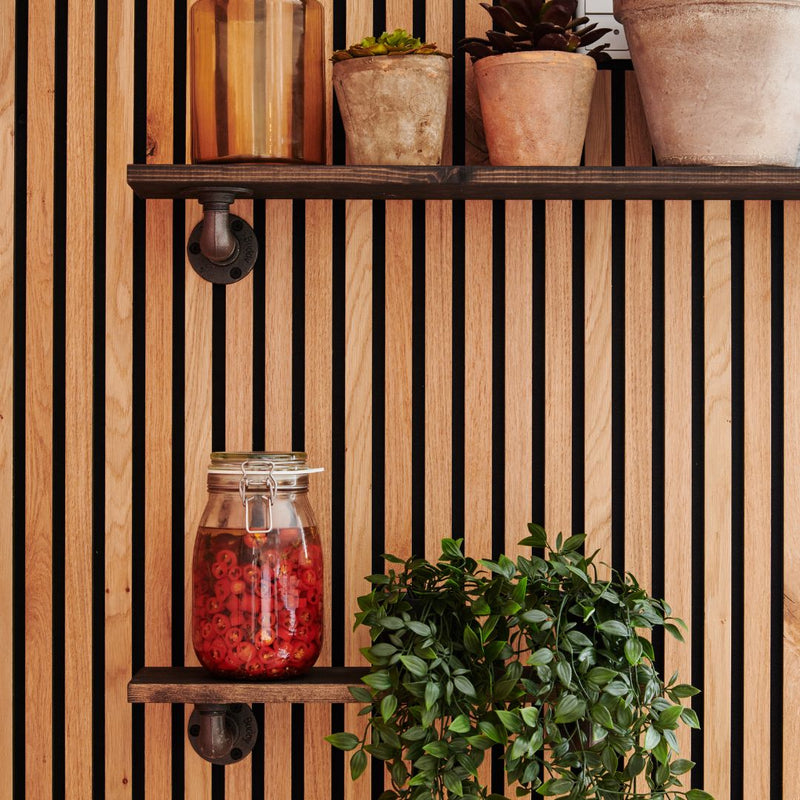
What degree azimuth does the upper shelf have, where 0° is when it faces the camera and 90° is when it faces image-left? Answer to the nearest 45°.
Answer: approximately 0°

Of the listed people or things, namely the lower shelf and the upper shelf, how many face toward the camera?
2

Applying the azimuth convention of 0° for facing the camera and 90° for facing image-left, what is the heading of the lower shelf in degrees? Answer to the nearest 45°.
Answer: approximately 0°
